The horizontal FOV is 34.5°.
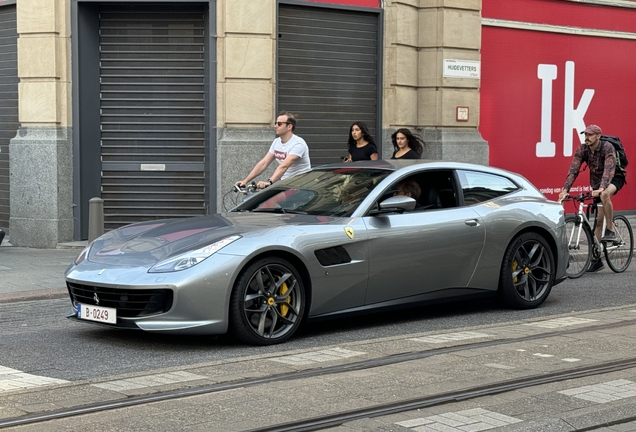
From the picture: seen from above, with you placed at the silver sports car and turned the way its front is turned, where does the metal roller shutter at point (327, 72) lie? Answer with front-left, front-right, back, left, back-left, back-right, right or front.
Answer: back-right

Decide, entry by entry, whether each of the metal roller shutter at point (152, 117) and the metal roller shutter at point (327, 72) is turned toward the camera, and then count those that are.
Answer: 2

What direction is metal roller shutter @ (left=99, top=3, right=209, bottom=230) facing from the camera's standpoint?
toward the camera

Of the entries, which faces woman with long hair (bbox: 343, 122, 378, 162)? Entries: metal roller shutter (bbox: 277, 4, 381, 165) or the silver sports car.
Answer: the metal roller shutter

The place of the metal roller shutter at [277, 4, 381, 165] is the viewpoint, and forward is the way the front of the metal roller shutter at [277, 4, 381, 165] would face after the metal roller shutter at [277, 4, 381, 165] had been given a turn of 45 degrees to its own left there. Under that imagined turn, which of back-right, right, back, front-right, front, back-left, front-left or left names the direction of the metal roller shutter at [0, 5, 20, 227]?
back-right

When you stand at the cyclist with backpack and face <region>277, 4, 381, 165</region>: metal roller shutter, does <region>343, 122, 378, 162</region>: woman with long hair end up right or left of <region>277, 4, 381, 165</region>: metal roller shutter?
left

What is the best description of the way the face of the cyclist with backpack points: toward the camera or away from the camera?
toward the camera

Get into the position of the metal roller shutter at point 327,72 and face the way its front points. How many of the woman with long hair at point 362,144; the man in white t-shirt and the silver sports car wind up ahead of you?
3

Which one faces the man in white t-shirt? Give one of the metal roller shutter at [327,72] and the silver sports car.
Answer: the metal roller shutter

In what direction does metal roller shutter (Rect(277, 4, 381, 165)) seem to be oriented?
toward the camera

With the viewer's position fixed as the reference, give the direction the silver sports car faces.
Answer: facing the viewer and to the left of the viewer

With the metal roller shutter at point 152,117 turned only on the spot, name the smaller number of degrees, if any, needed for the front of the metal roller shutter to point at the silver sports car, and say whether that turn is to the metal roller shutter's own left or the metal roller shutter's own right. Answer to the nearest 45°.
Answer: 0° — it already faces it

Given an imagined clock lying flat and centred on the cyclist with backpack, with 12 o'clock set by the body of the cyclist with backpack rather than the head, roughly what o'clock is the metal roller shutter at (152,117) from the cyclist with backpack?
The metal roller shutter is roughly at 2 o'clock from the cyclist with backpack.

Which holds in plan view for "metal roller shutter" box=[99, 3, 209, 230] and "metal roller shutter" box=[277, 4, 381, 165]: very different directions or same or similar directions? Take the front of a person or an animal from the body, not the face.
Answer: same or similar directions

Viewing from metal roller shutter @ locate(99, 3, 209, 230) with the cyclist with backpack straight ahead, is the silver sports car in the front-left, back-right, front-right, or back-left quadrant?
front-right
